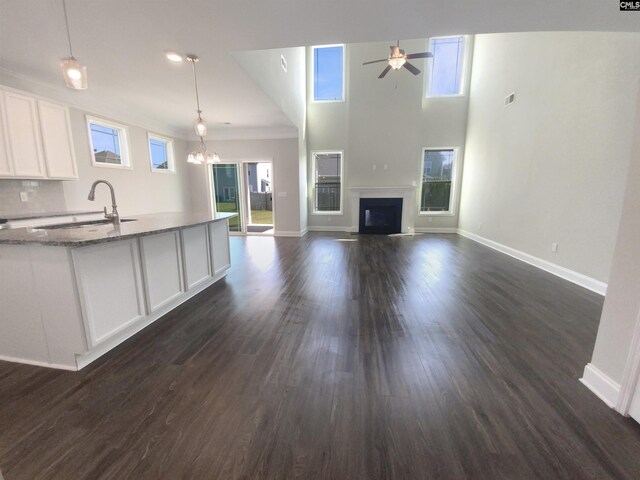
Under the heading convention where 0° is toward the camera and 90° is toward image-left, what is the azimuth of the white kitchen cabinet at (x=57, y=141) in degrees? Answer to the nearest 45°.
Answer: approximately 315°

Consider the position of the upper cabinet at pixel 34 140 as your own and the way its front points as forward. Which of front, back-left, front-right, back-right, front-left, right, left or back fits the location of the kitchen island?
front-right

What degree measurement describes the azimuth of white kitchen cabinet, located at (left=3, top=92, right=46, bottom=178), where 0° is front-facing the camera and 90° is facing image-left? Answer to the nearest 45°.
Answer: approximately 315°

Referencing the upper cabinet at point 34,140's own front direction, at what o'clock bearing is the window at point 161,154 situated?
The window is roughly at 9 o'clock from the upper cabinet.

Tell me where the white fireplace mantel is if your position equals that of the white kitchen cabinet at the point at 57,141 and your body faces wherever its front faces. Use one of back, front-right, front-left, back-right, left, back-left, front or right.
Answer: front-left

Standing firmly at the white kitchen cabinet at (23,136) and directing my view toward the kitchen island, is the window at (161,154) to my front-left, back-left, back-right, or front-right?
back-left

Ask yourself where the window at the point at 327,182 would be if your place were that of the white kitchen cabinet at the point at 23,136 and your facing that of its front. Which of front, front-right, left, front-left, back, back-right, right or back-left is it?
front-left

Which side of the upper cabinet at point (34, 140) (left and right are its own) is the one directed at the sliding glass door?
left

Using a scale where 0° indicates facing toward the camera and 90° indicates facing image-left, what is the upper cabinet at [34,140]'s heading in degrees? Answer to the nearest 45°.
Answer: approximately 315°
